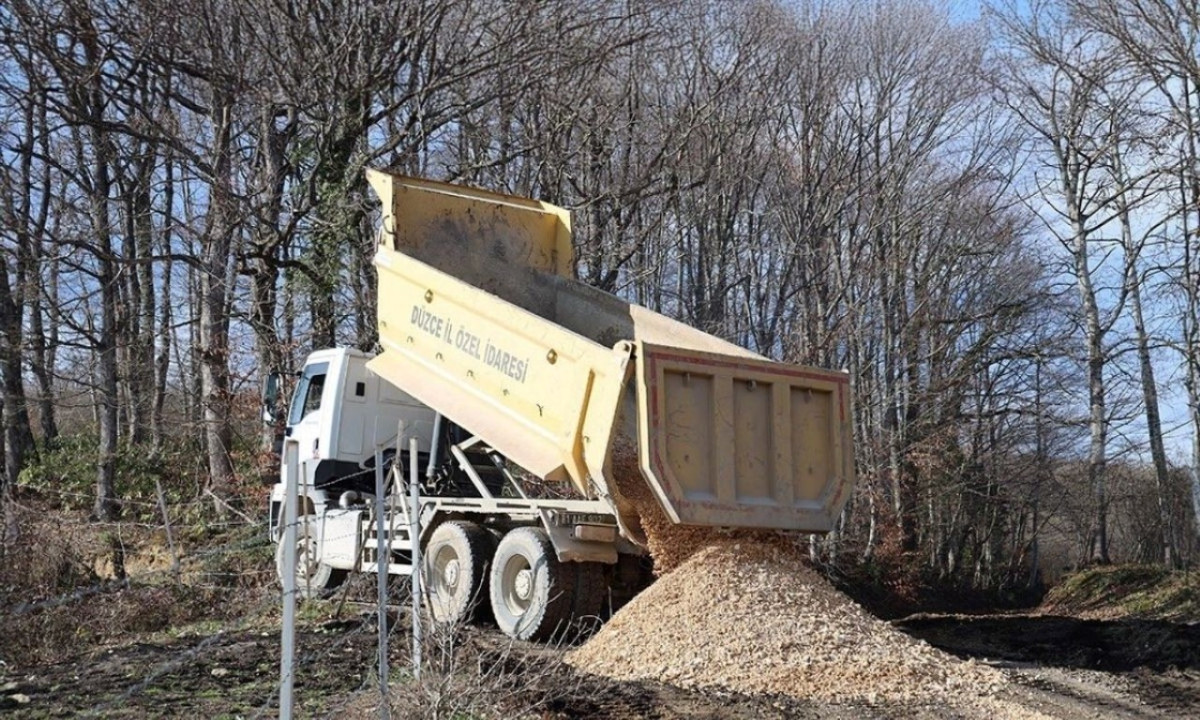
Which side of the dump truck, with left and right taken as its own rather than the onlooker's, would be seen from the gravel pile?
back

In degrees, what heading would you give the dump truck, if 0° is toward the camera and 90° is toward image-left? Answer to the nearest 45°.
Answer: approximately 135°

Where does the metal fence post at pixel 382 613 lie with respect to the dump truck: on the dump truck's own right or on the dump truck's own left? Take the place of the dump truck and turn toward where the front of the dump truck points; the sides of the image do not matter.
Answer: on the dump truck's own left
